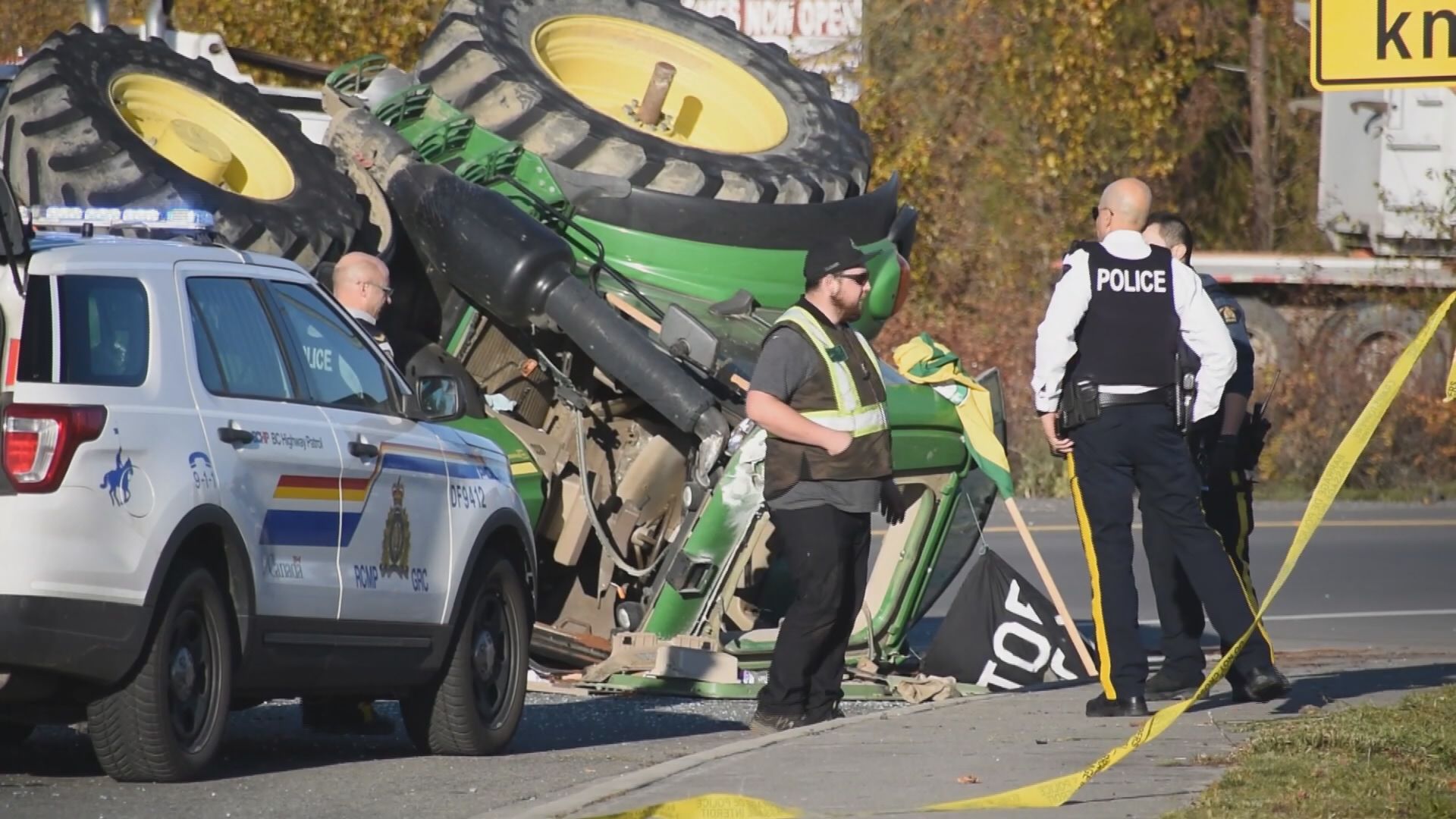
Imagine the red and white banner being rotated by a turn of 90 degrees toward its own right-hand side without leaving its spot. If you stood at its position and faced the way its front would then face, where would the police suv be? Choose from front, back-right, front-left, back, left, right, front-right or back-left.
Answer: left

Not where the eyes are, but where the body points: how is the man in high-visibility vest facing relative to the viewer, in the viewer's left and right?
facing the viewer and to the right of the viewer

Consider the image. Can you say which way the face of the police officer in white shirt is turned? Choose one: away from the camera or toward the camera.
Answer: away from the camera

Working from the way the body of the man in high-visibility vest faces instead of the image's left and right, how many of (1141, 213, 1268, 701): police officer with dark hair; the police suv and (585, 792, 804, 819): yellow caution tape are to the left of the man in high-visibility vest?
1

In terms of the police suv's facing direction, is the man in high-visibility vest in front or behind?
in front

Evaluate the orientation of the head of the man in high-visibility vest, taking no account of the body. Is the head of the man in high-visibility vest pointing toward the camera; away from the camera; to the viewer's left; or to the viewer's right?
to the viewer's right

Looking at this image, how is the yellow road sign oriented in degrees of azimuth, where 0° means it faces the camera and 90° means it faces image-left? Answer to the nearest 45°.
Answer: approximately 0°

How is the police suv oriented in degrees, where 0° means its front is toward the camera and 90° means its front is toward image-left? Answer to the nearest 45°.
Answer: approximately 225°
